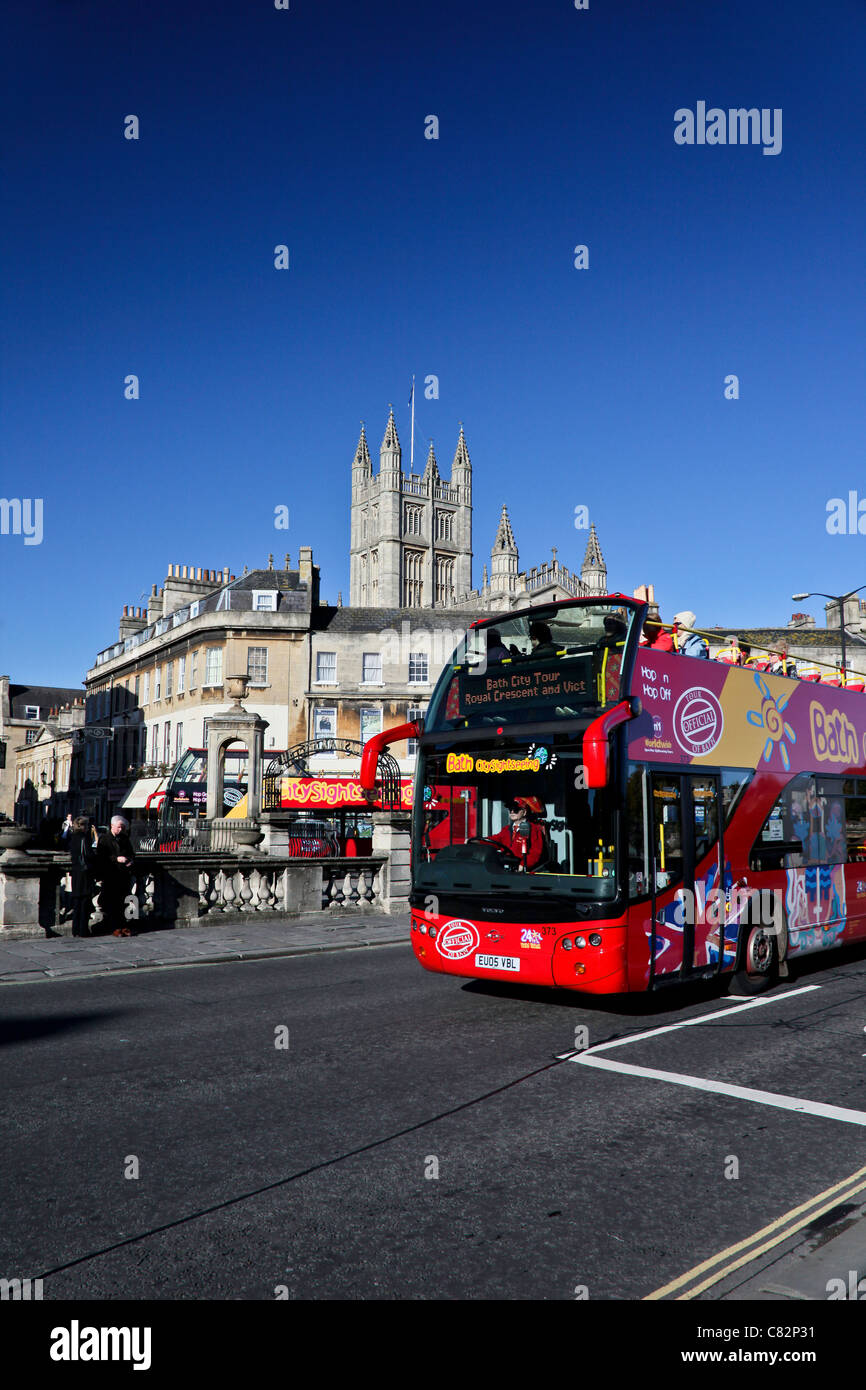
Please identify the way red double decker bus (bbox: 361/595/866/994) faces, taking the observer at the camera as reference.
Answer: facing the viewer and to the left of the viewer

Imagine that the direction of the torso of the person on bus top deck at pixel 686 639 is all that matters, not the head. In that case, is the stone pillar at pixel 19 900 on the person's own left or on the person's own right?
on the person's own right

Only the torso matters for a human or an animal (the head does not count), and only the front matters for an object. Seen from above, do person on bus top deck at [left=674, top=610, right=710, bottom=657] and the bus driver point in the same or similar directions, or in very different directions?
same or similar directions

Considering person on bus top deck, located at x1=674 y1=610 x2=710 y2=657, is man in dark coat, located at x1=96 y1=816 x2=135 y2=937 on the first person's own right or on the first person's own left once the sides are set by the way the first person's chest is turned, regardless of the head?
on the first person's own right

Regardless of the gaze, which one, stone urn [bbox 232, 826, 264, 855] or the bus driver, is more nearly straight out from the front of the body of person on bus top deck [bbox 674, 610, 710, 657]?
the bus driver

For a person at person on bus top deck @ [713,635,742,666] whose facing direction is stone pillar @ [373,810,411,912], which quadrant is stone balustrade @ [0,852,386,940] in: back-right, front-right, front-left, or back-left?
front-left

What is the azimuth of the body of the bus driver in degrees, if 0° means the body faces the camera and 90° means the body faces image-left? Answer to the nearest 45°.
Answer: approximately 45°

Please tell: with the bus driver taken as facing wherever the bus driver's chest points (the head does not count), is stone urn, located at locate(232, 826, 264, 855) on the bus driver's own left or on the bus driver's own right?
on the bus driver's own right

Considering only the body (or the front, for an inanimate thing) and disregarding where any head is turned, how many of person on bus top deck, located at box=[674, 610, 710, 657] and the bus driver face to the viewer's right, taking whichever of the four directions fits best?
0

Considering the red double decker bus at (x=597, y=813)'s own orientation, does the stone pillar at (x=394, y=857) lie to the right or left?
on its right

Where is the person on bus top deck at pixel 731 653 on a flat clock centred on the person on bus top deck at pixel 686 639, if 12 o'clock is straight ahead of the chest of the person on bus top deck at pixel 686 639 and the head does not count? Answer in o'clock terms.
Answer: the person on bus top deck at pixel 731 653 is roughly at 5 o'clock from the person on bus top deck at pixel 686 639.

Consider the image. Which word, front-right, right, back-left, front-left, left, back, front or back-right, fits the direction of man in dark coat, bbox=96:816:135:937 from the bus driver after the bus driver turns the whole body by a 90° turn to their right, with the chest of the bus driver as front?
front

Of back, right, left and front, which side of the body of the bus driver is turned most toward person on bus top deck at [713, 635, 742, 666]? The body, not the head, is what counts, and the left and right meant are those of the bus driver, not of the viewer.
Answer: back

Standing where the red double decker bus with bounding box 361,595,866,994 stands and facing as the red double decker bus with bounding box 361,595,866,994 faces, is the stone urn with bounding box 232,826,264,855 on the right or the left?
on its right

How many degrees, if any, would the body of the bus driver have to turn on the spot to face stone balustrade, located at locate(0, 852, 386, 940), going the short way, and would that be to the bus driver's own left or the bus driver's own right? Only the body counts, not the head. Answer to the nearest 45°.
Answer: approximately 90° to the bus driver's own right
